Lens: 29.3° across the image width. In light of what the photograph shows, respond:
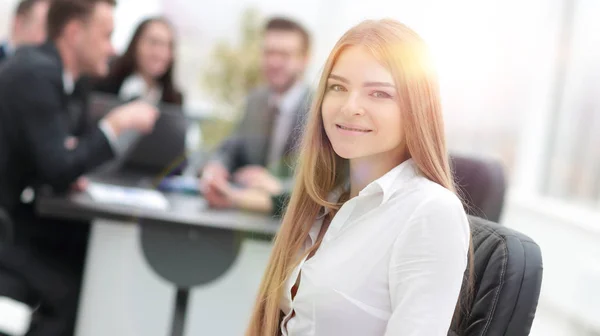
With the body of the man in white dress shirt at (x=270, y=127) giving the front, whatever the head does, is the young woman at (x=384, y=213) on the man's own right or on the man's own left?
on the man's own left

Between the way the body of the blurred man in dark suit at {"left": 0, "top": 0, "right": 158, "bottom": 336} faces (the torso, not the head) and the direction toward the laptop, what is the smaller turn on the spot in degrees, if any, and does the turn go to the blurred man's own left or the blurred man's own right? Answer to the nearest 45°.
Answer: approximately 45° to the blurred man's own left

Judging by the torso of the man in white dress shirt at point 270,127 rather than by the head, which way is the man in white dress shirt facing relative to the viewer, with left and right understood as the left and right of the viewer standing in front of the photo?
facing the viewer and to the left of the viewer

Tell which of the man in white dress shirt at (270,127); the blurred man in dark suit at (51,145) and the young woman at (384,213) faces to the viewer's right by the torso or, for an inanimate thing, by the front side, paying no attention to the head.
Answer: the blurred man in dark suit

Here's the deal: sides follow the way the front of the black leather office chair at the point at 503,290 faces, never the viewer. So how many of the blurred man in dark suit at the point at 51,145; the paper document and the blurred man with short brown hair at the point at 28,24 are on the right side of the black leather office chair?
3

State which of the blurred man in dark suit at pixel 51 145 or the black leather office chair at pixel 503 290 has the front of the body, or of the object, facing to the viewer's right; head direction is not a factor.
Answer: the blurred man in dark suit

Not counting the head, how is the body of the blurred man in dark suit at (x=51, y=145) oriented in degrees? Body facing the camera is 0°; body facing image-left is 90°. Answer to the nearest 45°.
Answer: approximately 270°

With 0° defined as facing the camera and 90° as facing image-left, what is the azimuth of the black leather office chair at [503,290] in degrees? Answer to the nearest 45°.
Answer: approximately 45°

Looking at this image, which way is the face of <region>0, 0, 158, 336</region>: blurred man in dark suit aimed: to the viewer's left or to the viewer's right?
to the viewer's right

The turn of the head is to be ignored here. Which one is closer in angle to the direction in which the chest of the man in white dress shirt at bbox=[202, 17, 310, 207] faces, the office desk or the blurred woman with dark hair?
the office desk
